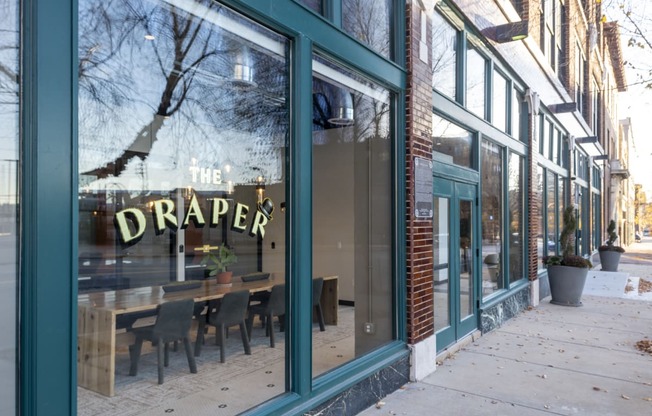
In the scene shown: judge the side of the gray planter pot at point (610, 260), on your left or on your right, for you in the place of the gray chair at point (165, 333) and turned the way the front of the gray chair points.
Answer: on your right

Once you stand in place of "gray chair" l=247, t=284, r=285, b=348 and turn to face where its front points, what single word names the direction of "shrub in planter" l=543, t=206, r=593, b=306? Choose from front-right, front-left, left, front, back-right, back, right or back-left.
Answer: right

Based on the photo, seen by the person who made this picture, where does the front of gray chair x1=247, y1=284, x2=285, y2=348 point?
facing away from the viewer and to the left of the viewer

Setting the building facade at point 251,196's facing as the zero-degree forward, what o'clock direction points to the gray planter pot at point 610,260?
The gray planter pot is roughly at 9 o'clock from the building facade.

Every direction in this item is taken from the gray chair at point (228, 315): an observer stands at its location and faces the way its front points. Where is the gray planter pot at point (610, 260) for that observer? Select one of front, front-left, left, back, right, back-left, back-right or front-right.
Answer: right

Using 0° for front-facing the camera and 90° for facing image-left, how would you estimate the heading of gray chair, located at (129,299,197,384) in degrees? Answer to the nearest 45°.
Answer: approximately 135°

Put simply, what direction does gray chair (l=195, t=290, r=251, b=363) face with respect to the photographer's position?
facing away from the viewer and to the left of the viewer

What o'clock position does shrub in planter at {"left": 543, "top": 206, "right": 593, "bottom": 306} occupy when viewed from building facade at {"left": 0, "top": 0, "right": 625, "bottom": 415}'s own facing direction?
The shrub in planter is roughly at 9 o'clock from the building facade.

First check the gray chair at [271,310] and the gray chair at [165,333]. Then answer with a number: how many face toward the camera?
0
